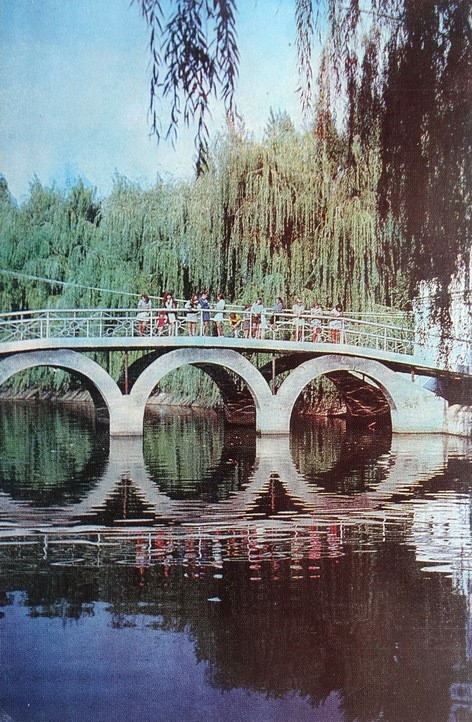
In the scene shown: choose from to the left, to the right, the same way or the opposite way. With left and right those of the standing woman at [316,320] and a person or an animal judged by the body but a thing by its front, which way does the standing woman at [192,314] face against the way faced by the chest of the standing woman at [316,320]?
the same way

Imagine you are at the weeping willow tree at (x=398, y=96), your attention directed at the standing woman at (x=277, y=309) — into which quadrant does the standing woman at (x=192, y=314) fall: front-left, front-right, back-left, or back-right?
front-left

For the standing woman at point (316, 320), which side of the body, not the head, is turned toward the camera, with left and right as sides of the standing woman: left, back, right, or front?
front

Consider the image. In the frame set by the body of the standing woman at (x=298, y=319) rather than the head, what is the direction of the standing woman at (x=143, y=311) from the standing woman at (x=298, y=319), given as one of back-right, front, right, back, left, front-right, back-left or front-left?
right

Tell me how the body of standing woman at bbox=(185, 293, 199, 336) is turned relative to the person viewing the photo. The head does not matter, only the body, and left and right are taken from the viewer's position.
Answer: facing the viewer

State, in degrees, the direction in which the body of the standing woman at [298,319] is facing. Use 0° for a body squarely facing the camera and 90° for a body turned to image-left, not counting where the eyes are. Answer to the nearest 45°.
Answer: approximately 0°

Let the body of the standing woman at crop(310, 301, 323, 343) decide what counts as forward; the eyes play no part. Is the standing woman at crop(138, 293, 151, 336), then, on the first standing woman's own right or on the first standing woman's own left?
on the first standing woman's own right

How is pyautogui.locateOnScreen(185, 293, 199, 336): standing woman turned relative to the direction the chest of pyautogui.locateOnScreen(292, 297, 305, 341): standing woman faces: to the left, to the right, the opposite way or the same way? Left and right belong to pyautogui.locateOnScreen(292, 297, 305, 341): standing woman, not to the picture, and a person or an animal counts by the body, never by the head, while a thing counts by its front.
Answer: the same way

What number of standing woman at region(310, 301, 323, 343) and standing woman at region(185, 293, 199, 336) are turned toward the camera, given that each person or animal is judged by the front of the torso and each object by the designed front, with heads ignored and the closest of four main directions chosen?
2

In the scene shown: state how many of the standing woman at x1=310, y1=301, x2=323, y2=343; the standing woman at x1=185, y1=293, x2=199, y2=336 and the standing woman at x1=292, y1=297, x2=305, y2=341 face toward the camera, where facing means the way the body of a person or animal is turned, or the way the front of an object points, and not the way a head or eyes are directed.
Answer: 3
